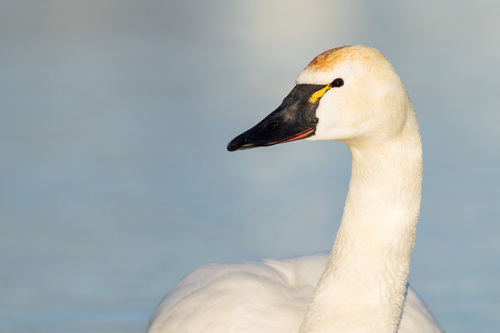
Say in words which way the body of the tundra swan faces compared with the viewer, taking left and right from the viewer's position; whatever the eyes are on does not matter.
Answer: facing the viewer and to the right of the viewer
